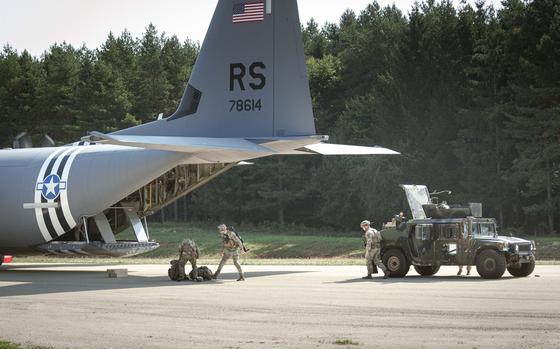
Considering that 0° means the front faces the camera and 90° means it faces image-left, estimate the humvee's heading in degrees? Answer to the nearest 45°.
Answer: approximately 315°

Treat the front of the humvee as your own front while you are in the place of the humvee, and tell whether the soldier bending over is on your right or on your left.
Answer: on your right

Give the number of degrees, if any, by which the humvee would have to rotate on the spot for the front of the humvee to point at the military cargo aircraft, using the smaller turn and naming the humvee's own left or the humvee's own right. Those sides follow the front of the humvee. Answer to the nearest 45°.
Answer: approximately 135° to the humvee's own right

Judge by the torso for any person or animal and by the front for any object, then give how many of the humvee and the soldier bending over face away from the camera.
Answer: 0
